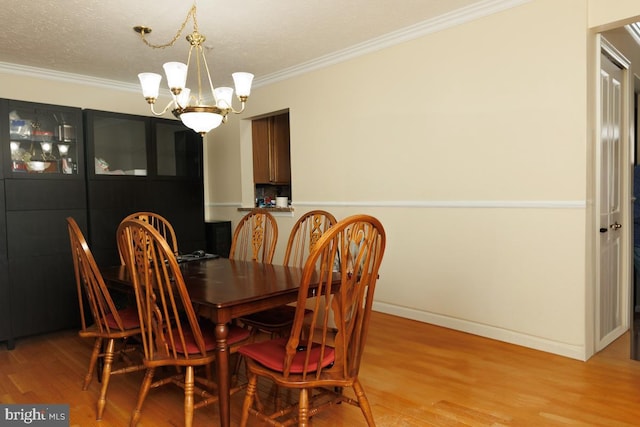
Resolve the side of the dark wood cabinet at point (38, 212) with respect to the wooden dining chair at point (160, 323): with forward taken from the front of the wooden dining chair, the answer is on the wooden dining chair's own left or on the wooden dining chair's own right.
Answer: on the wooden dining chair's own left

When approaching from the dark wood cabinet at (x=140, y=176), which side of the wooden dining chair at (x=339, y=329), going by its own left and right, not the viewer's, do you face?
front

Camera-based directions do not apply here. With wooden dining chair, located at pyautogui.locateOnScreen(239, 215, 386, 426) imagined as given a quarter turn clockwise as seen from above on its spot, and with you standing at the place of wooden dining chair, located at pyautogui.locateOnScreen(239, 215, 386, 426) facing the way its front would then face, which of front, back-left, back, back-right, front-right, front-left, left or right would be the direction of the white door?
front

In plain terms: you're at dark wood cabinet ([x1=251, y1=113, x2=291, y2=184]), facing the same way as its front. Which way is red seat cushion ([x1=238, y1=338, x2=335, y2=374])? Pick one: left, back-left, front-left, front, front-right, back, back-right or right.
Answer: front-left

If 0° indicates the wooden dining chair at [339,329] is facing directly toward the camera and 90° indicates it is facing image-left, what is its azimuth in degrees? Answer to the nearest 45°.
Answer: approximately 135°

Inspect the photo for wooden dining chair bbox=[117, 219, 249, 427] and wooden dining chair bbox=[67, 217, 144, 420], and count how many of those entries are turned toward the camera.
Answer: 0

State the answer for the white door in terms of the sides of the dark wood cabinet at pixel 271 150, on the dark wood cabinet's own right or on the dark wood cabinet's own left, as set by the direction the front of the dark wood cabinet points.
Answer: on the dark wood cabinet's own left

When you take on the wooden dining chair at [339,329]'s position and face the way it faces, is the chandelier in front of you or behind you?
in front

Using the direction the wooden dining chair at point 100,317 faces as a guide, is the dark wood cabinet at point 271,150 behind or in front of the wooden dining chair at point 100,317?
in front

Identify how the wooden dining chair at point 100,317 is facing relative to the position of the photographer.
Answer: facing away from the viewer and to the right of the viewer

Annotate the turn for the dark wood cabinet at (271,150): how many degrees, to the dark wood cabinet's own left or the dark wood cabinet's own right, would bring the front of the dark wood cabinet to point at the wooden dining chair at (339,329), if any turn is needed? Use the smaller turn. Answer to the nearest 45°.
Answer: approximately 45° to the dark wood cabinet's own left
